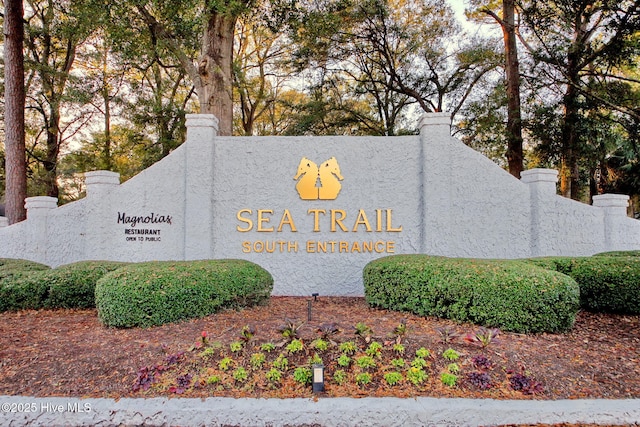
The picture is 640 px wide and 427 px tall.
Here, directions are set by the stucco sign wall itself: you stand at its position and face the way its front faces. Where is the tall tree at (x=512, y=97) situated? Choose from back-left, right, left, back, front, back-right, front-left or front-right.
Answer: back-left

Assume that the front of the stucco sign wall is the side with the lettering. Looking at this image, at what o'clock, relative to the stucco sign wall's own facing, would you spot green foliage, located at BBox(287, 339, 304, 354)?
The green foliage is roughly at 12 o'clock from the stucco sign wall.

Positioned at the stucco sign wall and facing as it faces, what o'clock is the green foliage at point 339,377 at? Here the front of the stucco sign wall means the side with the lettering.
The green foliage is roughly at 12 o'clock from the stucco sign wall.

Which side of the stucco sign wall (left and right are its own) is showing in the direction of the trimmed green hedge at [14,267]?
right

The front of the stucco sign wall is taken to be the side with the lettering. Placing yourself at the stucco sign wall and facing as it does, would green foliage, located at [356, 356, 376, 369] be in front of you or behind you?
in front

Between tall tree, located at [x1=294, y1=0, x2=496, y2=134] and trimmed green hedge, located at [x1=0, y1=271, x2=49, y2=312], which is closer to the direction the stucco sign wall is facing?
the trimmed green hedge

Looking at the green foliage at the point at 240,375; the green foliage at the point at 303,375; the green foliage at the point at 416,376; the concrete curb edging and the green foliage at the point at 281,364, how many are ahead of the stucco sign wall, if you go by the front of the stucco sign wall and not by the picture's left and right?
5

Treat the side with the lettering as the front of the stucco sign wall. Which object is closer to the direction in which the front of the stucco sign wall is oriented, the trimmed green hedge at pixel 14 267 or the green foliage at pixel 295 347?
the green foliage

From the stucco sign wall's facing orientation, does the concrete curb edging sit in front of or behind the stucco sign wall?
in front

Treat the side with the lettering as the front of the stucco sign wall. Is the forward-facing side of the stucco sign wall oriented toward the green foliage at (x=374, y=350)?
yes

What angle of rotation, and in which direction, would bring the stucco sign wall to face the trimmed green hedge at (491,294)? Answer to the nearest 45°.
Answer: approximately 45° to its left

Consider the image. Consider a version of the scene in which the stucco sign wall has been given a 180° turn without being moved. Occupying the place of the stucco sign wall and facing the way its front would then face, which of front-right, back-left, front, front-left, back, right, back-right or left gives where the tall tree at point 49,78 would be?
front-left

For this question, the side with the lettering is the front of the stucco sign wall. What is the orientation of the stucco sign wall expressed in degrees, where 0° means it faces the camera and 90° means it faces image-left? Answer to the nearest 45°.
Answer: approximately 0°

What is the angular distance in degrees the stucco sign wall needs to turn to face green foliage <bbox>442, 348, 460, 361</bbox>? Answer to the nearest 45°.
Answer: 0° — it already faces it
